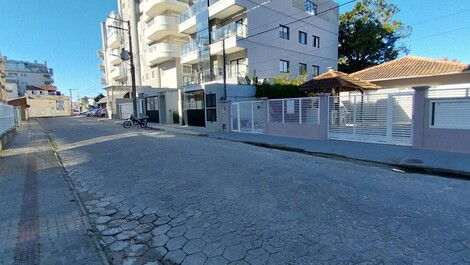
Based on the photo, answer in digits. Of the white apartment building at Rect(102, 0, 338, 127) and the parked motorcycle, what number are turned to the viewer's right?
0

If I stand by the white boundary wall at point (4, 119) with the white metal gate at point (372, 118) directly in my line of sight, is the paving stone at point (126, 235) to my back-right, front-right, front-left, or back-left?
front-right

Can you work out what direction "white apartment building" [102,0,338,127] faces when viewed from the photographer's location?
facing the viewer and to the left of the viewer

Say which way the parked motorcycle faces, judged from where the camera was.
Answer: facing to the left of the viewer

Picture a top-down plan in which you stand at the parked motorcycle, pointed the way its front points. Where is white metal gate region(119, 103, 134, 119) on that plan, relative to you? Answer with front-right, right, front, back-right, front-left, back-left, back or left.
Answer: right

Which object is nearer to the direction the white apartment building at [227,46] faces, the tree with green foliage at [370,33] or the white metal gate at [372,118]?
the white metal gate

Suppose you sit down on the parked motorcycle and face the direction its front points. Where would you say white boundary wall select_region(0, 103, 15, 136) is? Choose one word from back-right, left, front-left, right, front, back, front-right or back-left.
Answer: front-left

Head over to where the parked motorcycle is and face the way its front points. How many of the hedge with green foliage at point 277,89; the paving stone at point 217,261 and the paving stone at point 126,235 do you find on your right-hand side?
0

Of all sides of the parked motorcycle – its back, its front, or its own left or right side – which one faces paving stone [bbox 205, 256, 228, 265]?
left

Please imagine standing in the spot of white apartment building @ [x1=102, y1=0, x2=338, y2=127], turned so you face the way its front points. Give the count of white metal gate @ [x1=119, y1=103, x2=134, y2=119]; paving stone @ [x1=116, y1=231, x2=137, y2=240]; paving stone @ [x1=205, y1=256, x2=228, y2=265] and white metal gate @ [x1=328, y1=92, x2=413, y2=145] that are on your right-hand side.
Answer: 1

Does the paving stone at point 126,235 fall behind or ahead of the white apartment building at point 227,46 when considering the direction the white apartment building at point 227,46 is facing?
ahead

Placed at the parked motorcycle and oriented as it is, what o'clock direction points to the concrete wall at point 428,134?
The concrete wall is roughly at 8 o'clock from the parked motorcycle.

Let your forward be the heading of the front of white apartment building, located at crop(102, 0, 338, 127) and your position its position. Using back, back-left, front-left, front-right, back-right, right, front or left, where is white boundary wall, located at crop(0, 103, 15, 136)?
front

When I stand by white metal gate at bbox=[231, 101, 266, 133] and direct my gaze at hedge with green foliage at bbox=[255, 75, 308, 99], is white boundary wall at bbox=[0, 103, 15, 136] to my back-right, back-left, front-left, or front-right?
back-left

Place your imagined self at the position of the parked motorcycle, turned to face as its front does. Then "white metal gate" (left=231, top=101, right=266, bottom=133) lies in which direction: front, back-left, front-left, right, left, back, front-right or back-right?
back-left

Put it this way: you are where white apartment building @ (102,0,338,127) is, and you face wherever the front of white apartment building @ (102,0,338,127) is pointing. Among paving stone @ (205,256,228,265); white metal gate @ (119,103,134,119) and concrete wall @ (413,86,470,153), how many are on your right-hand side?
1

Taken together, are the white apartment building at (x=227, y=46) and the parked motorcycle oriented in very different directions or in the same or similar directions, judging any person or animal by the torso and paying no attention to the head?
same or similar directions

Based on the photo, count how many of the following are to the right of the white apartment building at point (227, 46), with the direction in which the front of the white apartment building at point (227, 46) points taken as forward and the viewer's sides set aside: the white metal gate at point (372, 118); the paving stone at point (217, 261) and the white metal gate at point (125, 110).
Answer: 1
